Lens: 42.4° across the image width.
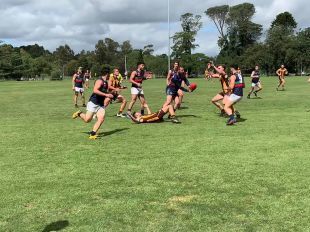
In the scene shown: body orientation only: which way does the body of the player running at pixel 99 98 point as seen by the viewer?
to the viewer's right

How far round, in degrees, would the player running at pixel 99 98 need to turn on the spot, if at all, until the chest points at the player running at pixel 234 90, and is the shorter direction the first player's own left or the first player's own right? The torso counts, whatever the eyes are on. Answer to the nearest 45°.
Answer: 0° — they already face them

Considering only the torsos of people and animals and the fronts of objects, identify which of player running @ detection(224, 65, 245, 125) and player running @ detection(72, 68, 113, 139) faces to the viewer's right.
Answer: player running @ detection(72, 68, 113, 139)
